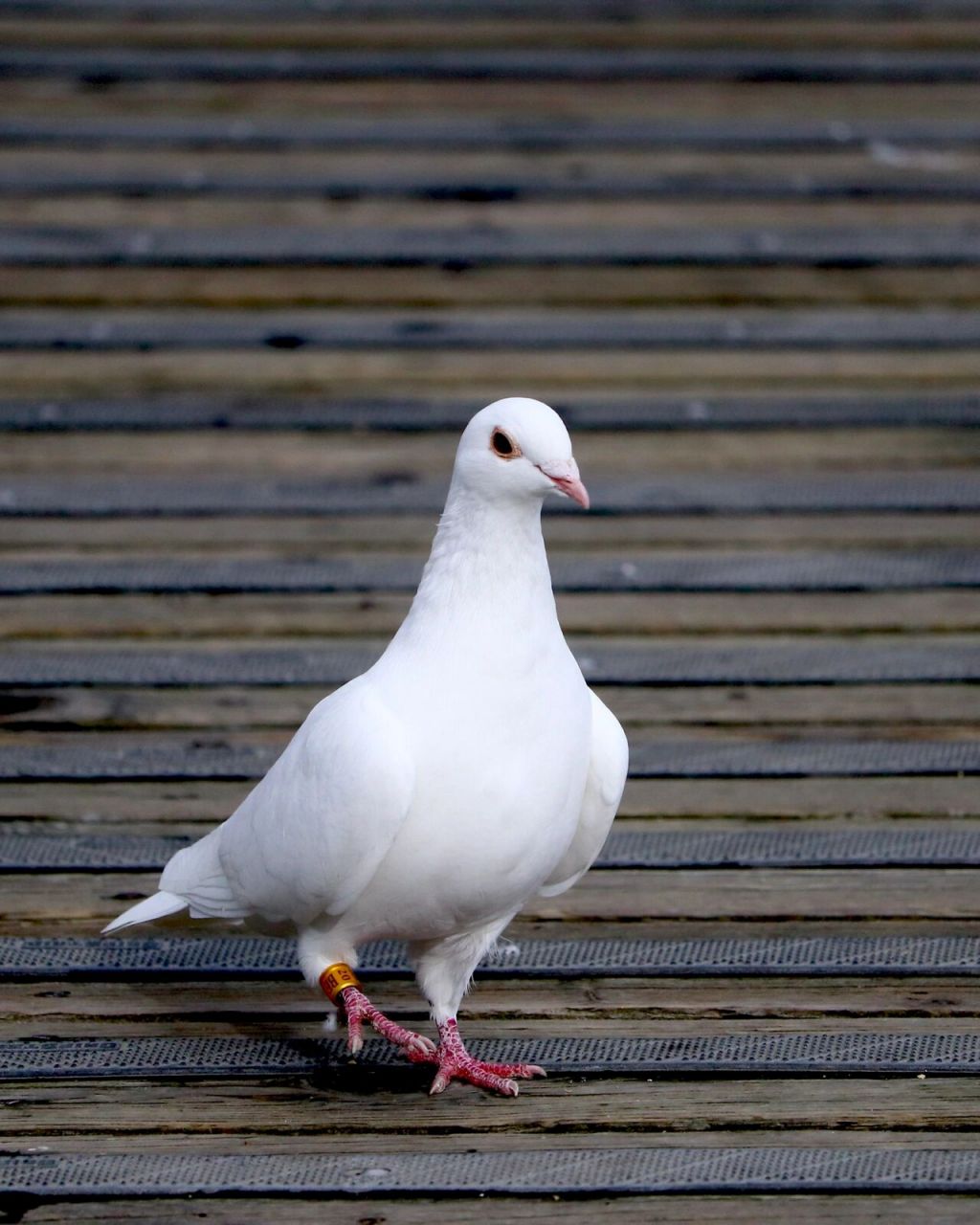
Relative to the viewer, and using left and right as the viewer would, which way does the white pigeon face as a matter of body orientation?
facing the viewer and to the right of the viewer
